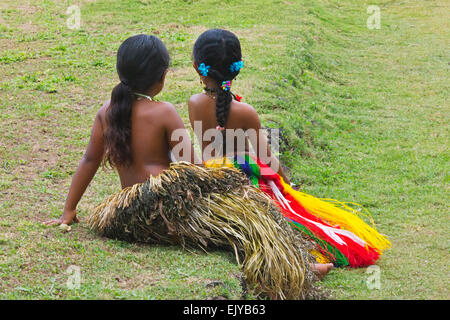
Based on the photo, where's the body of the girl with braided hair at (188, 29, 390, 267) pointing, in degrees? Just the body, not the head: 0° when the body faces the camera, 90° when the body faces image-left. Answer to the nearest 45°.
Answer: approximately 180°

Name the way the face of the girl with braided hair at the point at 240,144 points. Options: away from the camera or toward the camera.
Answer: away from the camera
